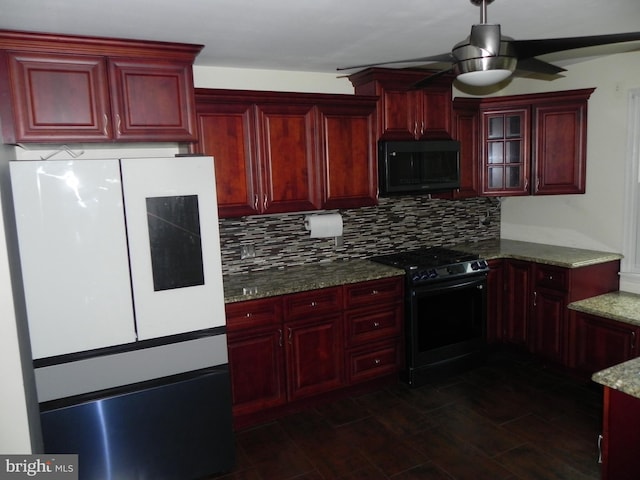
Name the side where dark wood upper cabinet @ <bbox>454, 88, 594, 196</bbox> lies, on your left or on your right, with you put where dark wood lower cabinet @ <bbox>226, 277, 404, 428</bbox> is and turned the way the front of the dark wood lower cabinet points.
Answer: on your left

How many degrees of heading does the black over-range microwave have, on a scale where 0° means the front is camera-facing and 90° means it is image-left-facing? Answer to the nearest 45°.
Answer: approximately 315°

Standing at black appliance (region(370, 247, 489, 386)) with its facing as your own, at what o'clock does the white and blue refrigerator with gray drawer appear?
The white and blue refrigerator with gray drawer is roughly at 3 o'clock from the black appliance.

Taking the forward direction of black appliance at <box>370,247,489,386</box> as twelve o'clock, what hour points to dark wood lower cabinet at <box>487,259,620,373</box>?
The dark wood lower cabinet is roughly at 10 o'clock from the black appliance.

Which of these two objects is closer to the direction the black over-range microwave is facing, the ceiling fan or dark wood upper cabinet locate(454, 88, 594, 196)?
the ceiling fan

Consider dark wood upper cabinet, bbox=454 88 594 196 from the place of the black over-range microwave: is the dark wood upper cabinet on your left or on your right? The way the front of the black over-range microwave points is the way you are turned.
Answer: on your left

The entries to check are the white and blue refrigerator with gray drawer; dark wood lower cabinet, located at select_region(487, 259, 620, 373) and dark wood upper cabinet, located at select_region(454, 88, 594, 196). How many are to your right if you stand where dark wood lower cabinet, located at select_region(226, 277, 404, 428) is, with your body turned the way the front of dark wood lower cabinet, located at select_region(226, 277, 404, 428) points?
1
